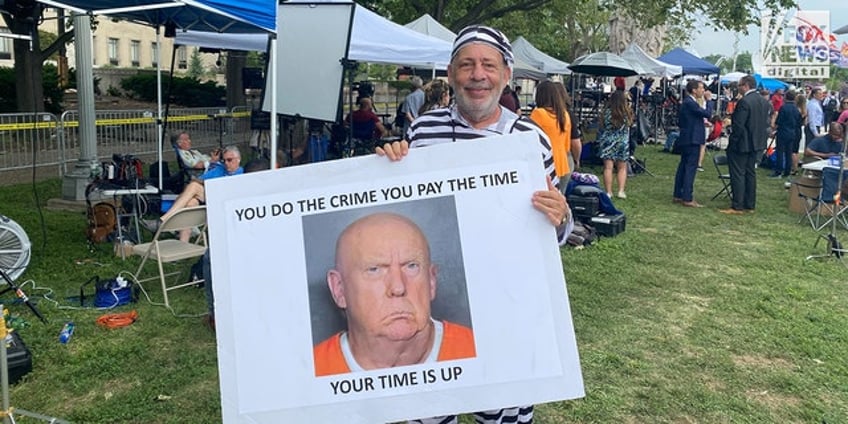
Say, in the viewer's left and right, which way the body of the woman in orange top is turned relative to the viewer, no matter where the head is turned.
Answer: facing away from the viewer

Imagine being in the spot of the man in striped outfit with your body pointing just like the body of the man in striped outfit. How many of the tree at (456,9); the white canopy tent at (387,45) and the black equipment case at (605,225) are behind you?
3

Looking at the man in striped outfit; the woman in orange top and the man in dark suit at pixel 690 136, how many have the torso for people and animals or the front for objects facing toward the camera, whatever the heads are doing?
1

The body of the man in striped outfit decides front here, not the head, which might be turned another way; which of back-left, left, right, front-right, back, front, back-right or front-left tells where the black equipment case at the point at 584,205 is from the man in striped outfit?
back

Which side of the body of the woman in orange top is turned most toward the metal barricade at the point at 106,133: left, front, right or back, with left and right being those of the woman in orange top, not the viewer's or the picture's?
left

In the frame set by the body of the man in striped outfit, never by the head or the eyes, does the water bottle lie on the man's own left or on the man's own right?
on the man's own right

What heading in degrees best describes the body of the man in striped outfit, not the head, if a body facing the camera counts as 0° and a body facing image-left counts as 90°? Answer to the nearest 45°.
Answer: approximately 0°
